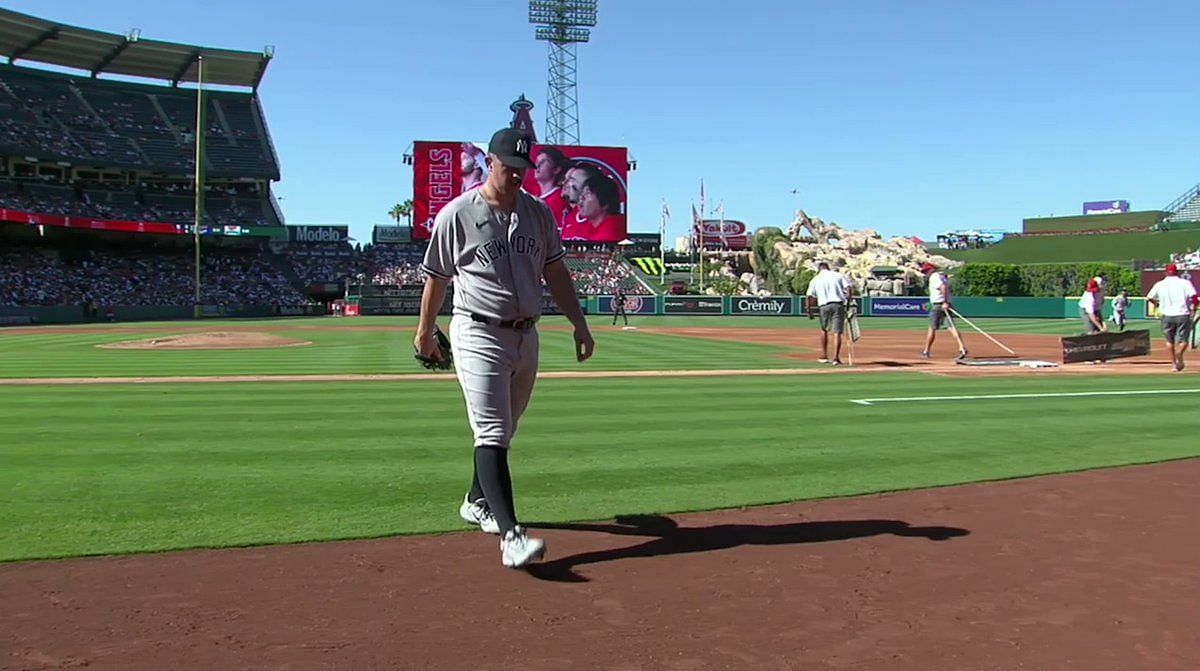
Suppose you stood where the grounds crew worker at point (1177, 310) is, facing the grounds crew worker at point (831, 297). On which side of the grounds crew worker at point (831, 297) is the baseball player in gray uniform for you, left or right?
left

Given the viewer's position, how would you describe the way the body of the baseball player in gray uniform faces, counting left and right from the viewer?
facing the viewer and to the right of the viewer

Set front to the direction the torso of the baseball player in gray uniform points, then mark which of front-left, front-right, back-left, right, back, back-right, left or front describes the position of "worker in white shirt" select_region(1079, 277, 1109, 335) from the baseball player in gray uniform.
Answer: left

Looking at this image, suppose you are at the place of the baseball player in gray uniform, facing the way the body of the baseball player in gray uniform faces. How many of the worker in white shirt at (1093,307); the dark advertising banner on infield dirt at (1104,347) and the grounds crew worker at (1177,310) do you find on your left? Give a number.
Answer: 3

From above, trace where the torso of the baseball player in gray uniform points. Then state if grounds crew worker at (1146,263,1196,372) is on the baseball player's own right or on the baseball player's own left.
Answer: on the baseball player's own left

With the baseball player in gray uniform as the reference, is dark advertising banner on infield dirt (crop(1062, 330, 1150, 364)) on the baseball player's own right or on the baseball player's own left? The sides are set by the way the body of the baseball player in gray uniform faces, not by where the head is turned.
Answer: on the baseball player's own left

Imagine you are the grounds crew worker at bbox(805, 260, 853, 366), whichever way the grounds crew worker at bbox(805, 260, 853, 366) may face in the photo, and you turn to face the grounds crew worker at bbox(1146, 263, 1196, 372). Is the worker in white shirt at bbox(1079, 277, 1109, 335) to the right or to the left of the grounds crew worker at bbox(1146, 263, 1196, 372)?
left
